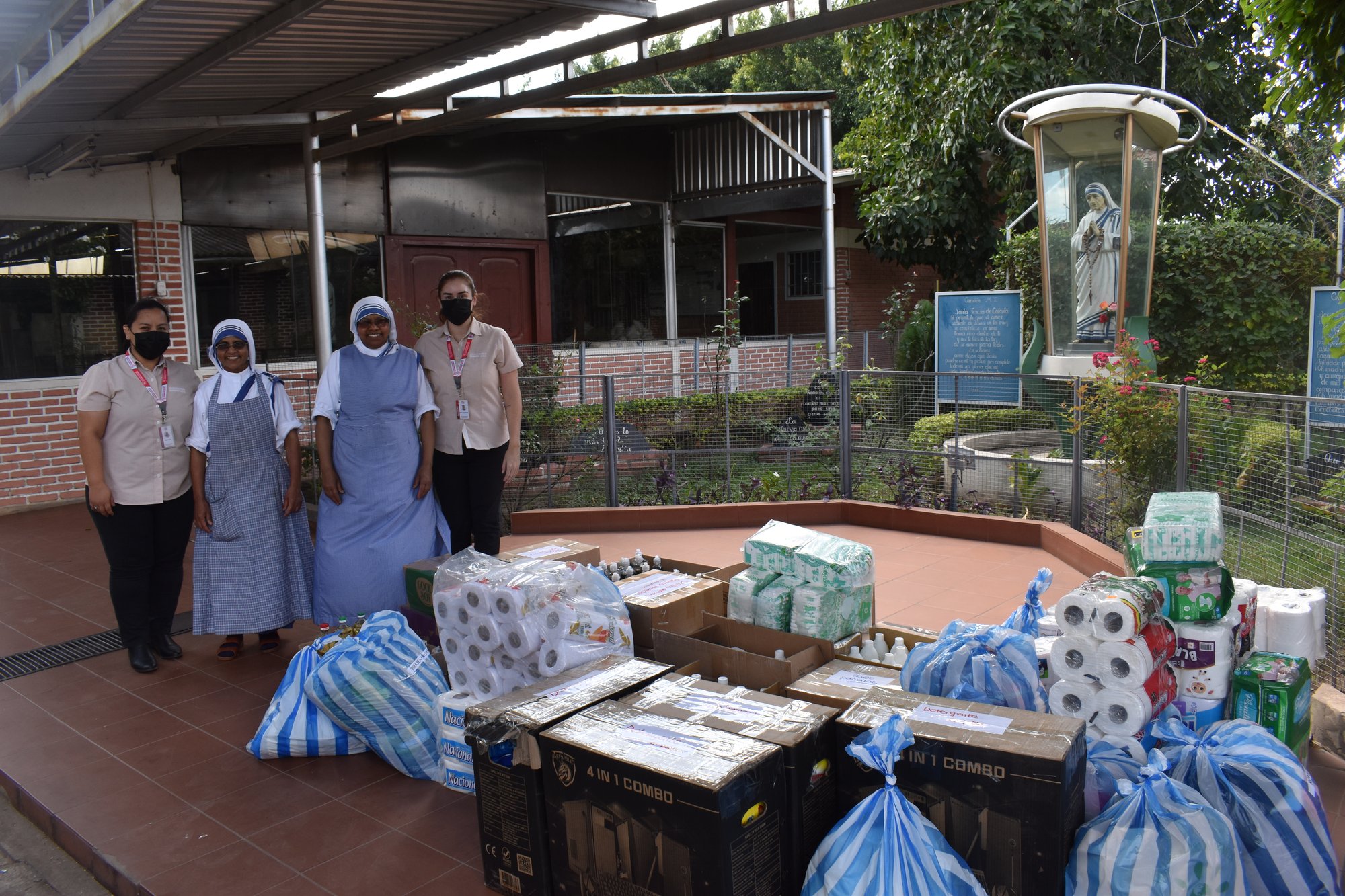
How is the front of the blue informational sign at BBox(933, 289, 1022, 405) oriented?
toward the camera

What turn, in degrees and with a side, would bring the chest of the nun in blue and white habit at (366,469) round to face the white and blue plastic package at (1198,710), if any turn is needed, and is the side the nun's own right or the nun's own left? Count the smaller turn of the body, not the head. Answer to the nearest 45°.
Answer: approximately 45° to the nun's own left

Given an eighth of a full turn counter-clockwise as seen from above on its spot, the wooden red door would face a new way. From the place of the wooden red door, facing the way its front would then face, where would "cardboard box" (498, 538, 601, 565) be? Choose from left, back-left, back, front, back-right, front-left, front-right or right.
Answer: front-right

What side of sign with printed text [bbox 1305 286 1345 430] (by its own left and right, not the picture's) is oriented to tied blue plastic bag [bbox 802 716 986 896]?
front

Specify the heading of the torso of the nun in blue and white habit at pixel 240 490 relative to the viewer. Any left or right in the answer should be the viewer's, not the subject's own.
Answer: facing the viewer

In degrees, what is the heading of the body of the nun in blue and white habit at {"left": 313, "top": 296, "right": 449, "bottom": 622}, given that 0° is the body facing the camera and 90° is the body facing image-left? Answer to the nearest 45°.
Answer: approximately 0°

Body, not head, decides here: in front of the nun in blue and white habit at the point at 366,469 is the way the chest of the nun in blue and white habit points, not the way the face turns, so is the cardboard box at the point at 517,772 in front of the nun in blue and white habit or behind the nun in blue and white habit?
in front

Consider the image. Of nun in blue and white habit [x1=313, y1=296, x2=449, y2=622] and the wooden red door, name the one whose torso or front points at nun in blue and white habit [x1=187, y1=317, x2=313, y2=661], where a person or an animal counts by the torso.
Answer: the wooden red door

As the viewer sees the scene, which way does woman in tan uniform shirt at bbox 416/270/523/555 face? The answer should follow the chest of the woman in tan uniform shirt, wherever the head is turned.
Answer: toward the camera

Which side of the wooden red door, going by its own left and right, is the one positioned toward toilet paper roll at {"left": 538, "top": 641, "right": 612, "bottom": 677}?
front

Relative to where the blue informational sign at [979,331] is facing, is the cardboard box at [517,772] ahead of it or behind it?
ahead

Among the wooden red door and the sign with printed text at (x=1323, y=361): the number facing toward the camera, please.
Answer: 2
